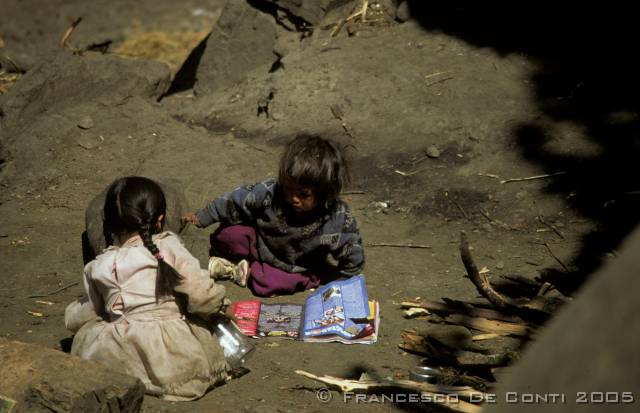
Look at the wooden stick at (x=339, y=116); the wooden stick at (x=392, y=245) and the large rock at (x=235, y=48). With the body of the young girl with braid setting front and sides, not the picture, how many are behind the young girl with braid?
0

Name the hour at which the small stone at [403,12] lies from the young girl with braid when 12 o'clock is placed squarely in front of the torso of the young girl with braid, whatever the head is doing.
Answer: The small stone is roughly at 1 o'clock from the young girl with braid.

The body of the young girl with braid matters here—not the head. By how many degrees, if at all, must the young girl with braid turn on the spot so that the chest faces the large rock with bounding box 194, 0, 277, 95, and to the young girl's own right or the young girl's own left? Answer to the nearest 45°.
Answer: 0° — they already face it

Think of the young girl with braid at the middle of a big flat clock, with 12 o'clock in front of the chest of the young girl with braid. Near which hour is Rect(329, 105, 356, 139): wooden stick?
The wooden stick is roughly at 1 o'clock from the young girl with braid.

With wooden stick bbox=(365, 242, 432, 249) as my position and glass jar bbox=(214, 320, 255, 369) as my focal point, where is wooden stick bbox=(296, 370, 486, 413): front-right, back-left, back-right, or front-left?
front-left

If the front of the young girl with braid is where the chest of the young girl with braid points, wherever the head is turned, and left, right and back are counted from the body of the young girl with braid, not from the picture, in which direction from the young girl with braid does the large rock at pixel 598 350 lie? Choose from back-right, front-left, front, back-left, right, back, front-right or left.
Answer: right

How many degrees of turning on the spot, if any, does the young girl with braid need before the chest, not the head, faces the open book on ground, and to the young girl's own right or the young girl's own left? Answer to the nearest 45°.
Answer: approximately 45° to the young girl's own right

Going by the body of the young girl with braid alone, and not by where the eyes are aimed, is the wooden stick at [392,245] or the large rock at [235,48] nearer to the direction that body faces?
the large rock

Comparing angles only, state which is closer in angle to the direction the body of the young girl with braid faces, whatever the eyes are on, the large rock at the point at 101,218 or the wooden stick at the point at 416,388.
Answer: the large rock

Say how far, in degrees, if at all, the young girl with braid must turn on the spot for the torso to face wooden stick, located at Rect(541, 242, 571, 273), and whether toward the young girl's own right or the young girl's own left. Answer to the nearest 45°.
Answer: approximately 90° to the young girl's own right

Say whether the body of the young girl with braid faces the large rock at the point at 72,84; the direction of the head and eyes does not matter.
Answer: yes

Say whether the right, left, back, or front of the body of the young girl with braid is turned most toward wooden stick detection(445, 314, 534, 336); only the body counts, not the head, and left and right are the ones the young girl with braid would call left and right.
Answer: right

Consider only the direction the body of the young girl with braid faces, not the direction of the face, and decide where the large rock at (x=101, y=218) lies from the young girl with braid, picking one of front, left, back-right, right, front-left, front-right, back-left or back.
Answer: front

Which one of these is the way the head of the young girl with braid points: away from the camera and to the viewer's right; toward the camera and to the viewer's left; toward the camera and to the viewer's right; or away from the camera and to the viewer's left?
away from the camera and to the viewer's right

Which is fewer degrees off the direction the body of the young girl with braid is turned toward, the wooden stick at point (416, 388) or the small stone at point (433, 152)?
the small stone

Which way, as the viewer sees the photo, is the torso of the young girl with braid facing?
away from the camera
